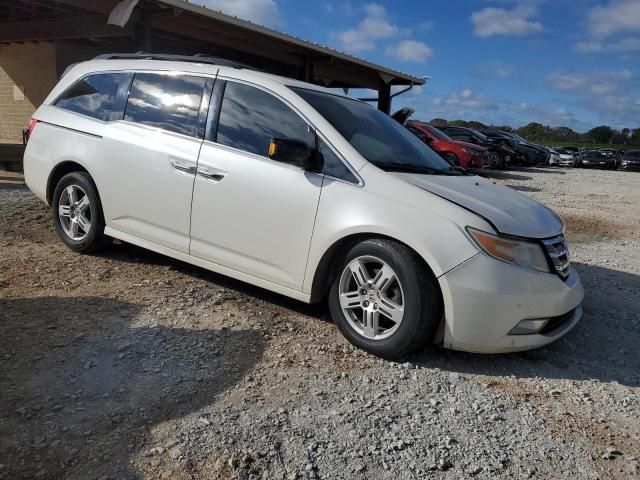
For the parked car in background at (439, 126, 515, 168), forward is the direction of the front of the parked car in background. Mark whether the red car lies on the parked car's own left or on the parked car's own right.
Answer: on the parked car's own right

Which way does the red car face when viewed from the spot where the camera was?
facing the viewer and to the right of the viewer

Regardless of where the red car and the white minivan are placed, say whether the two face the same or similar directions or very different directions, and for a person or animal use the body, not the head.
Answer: same or similar directions

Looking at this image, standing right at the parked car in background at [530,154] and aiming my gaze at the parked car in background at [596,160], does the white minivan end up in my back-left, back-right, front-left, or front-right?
back-right

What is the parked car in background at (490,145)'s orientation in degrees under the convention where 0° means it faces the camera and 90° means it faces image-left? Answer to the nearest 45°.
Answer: approximately 315°

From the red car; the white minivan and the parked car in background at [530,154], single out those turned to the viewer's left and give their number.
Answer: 0

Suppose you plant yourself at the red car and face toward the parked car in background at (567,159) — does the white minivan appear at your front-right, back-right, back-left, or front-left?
back-right

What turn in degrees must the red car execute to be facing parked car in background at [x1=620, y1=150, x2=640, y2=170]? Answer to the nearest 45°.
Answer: approximately 90° to its left

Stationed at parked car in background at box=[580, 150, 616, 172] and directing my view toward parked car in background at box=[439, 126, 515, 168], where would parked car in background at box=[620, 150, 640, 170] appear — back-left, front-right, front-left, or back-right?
back-left

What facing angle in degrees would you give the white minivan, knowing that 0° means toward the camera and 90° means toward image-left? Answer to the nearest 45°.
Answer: approximately 315°
